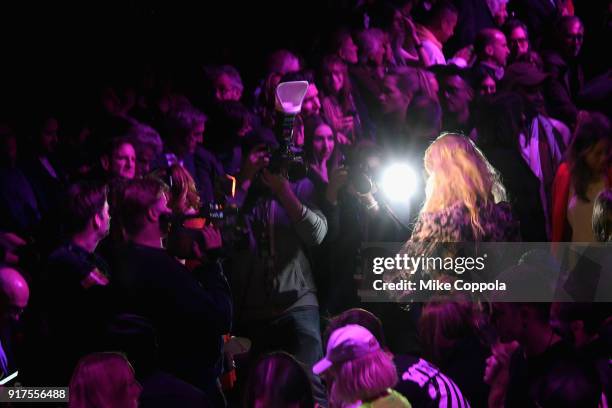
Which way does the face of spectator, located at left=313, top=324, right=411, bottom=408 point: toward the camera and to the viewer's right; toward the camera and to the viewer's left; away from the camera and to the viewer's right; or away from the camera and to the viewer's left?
away from the camera and to the viewer's left

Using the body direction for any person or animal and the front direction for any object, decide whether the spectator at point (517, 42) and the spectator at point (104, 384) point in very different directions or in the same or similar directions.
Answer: very different directions

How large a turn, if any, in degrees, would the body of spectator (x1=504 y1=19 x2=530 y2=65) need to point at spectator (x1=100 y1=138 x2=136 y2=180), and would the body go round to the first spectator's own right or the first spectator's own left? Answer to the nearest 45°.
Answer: approximately 90° to the first spectator's own right

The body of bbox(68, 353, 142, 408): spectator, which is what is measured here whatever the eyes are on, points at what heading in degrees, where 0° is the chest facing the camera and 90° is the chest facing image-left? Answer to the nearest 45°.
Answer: approximately 180°

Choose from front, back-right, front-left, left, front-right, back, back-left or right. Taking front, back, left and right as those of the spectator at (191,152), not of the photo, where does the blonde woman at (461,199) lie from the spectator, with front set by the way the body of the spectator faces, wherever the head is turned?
front-left

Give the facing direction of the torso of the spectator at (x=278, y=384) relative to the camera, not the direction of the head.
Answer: away from the camera
